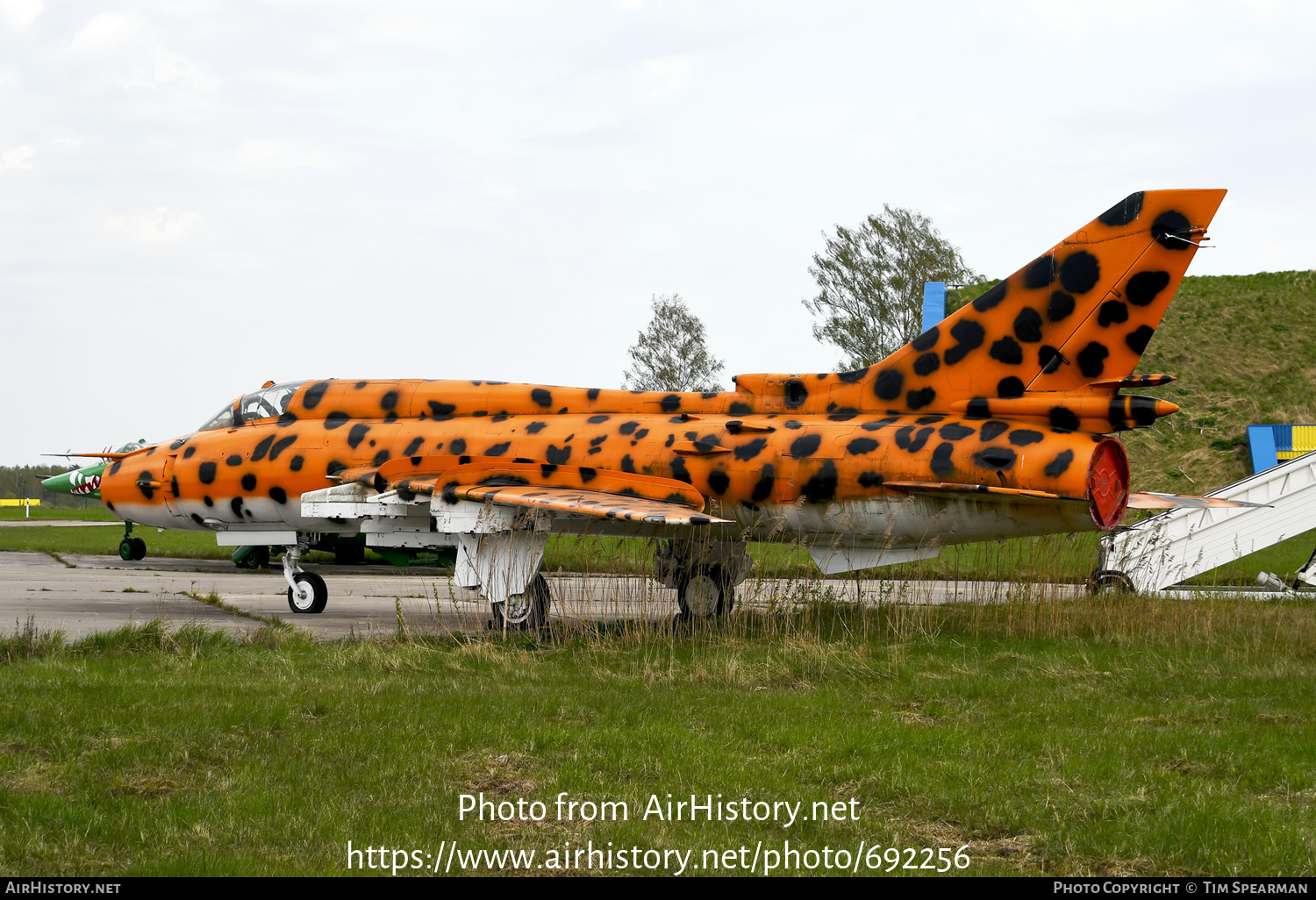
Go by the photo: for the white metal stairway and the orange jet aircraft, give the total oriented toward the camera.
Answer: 0

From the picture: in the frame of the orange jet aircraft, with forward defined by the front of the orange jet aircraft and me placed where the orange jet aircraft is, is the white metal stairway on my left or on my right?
on my right

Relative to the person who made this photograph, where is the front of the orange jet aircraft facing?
facing away from the viewer and to the left of the viewer

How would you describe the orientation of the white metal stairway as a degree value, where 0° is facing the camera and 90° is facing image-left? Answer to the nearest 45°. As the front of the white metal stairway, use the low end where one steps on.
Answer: approximately 90°
